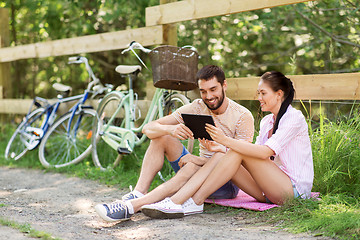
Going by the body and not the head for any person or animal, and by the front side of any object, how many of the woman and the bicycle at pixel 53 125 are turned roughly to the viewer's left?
1

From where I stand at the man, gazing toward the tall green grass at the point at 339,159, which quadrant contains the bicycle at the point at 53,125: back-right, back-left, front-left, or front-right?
back-left

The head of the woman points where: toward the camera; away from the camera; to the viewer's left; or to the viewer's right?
to the viewer's left

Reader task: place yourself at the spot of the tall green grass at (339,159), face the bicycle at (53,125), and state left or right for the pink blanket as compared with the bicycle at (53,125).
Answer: left

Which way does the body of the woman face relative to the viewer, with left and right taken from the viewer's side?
facing to the left of the viewer

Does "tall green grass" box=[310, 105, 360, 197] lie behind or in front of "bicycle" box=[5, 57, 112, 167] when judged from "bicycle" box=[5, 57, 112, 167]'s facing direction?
in front

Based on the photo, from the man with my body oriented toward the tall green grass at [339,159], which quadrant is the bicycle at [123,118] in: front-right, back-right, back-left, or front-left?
back-left

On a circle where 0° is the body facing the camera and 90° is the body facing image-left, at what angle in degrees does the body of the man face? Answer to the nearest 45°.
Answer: approximately 45°

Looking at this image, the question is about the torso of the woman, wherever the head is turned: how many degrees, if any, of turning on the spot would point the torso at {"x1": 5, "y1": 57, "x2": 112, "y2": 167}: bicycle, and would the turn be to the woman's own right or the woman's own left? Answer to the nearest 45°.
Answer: approximately 45° to the woman's own right

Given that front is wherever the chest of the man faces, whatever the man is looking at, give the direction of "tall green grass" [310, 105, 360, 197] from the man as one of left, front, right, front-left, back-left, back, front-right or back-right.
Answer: back-left

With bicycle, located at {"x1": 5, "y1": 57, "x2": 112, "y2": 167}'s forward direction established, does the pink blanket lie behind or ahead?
ahead

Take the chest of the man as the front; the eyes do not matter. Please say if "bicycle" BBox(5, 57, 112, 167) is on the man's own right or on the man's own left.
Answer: on the man's own right

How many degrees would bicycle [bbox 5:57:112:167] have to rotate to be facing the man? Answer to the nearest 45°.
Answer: approximately 45° to its right
